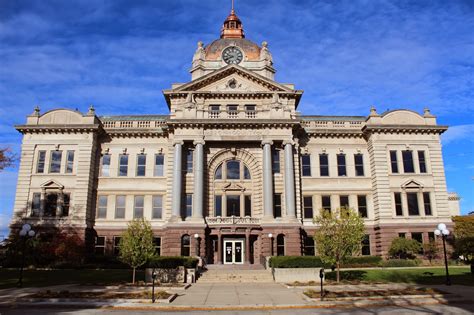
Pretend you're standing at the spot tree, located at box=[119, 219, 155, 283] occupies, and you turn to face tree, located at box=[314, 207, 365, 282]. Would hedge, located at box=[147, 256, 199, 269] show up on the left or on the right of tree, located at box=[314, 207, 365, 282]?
left

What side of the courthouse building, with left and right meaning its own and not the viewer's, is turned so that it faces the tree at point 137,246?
front

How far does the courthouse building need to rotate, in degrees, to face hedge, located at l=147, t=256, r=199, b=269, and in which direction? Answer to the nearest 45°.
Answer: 0° — it already faces it

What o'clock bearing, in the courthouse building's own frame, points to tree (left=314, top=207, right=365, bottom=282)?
The tree is roughly at 11 o'clock from the courthouse building.

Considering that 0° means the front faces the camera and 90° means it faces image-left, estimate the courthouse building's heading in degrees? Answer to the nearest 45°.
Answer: approximately 0°

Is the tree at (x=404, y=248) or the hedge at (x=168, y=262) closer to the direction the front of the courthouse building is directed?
the hedge

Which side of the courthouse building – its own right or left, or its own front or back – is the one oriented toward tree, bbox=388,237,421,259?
left
